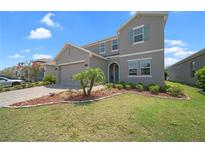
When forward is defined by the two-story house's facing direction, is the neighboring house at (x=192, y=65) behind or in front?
behind

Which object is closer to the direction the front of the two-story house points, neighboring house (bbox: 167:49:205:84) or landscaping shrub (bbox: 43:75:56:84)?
the landscaping shrub

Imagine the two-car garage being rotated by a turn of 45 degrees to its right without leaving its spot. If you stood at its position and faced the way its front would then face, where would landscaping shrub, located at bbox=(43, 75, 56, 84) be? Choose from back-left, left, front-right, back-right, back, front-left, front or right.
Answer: front-right

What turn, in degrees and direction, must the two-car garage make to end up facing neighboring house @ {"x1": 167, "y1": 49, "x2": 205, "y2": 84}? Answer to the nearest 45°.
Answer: approximately 135° to its left

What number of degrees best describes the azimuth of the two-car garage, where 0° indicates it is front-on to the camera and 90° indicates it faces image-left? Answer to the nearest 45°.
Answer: approximately 45°

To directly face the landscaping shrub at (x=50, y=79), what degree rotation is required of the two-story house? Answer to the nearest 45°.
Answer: approximately 90° to its right

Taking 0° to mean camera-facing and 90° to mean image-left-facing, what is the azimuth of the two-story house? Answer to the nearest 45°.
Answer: approximately 45°

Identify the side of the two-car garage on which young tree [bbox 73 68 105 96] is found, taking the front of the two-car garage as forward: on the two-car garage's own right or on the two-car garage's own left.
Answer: on the two-car garage's own left
